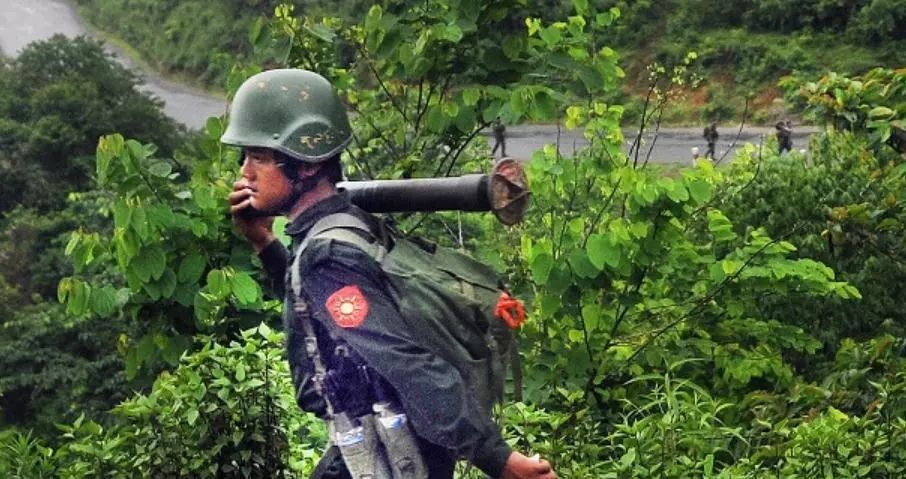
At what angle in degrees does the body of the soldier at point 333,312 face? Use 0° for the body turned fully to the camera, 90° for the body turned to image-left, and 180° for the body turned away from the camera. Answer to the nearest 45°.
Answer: approximately 90°

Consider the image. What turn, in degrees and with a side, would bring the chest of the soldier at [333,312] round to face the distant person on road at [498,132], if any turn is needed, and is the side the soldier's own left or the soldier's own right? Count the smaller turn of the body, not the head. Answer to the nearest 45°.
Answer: approximately 90° to the soldier's own right

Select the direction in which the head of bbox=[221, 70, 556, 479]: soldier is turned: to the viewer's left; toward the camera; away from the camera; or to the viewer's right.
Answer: to the viewer's left

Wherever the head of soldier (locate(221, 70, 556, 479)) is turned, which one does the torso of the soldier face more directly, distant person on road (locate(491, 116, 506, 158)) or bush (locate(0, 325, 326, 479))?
the bush
